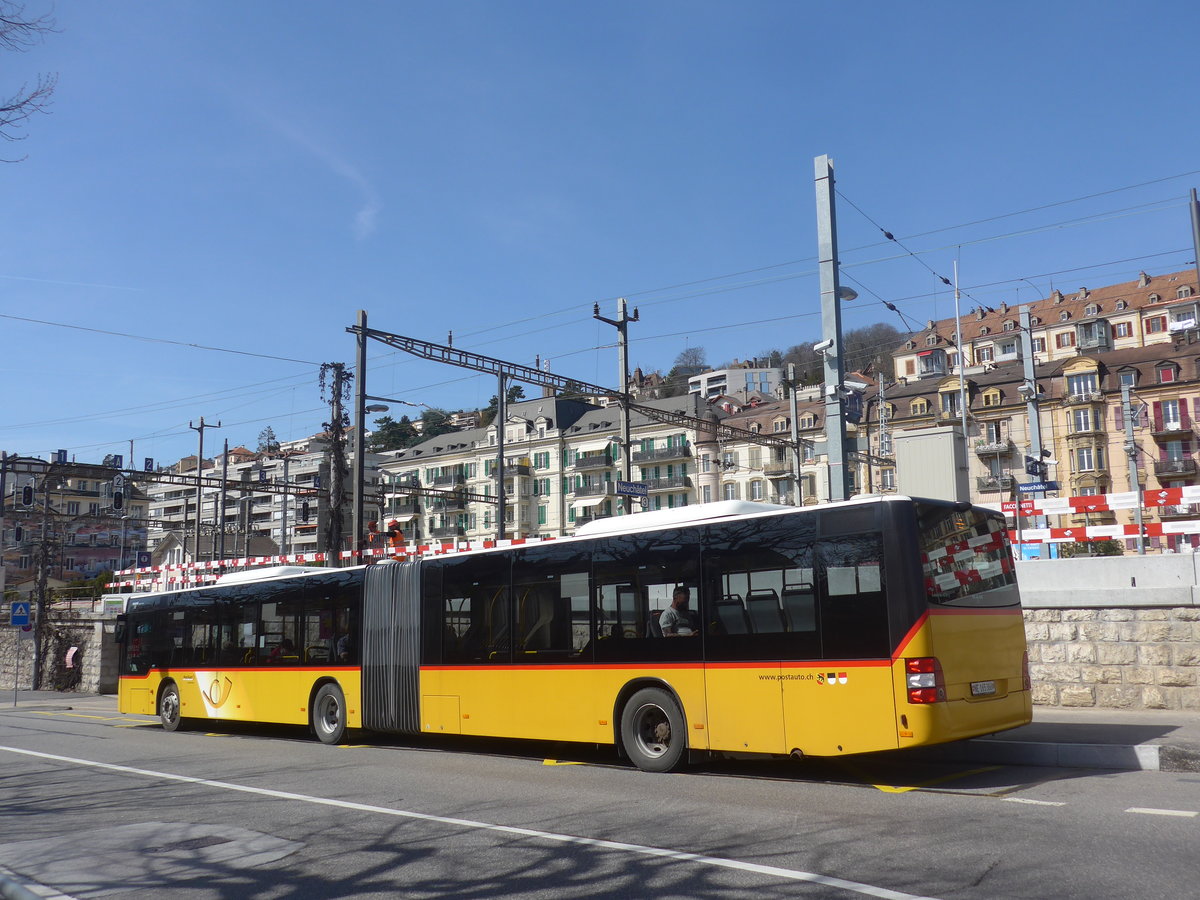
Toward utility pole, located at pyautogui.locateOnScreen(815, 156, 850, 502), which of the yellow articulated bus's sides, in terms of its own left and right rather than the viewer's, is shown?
right

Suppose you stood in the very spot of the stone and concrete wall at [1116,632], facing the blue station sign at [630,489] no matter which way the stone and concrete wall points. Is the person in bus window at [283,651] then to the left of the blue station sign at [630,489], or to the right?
left

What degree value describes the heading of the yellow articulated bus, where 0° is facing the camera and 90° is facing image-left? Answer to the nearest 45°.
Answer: approximately 135°

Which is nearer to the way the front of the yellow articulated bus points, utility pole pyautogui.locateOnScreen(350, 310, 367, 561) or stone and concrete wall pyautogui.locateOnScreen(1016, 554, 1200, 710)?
the utility pole

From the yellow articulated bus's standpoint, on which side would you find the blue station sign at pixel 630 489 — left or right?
on its right

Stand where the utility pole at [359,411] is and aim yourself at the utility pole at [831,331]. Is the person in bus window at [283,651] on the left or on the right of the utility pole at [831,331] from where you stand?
right

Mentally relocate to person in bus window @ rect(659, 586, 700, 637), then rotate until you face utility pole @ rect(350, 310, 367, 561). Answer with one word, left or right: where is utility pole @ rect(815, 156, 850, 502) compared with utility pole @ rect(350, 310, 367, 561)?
right
